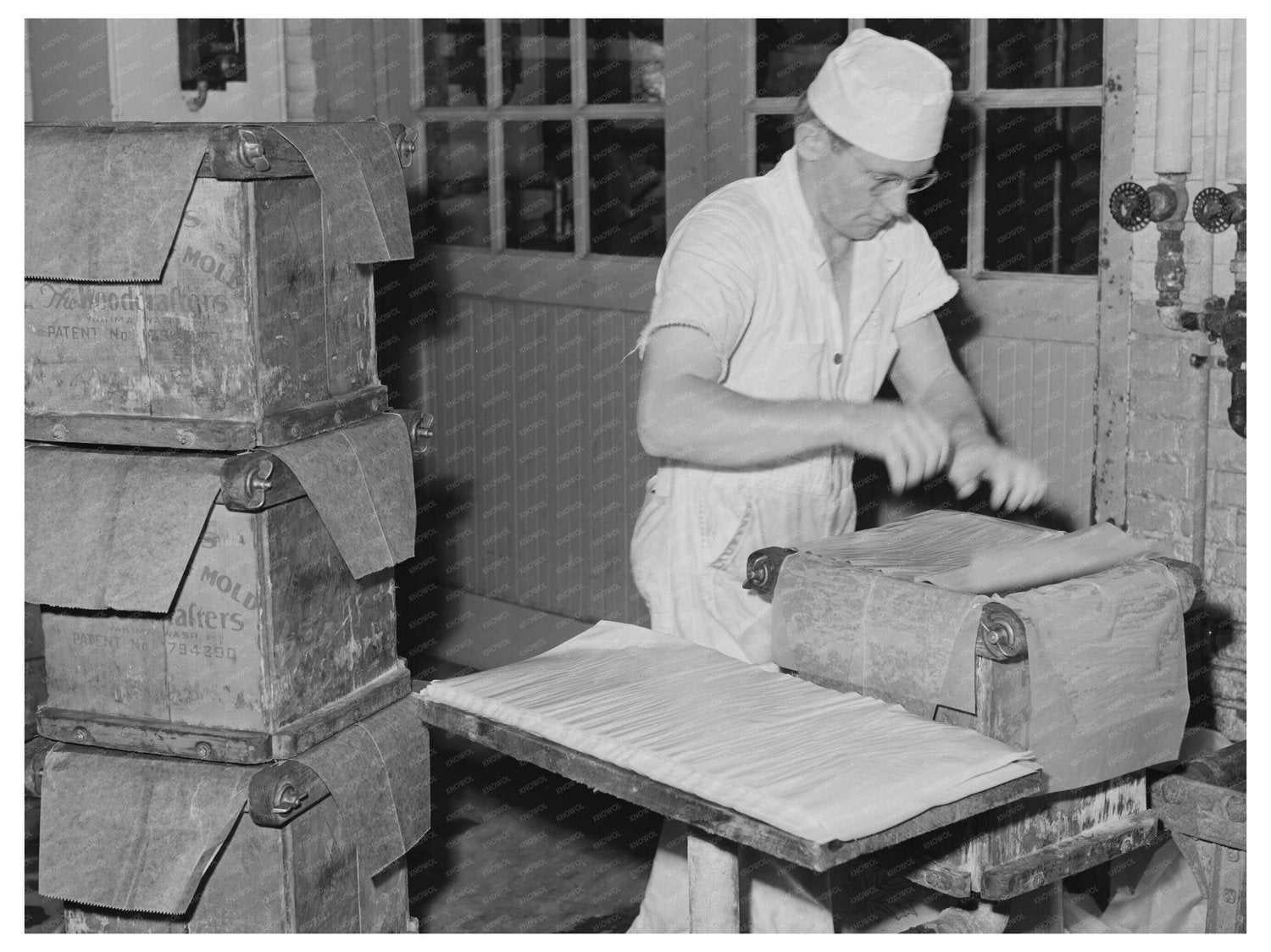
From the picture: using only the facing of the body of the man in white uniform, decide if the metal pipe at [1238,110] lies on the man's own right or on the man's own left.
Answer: on the man's own left

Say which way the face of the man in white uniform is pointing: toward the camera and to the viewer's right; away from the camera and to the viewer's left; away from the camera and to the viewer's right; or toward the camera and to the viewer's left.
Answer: toward the camera and to the viewer's right

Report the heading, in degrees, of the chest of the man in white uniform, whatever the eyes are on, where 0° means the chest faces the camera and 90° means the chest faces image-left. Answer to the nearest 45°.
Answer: approximately 315°

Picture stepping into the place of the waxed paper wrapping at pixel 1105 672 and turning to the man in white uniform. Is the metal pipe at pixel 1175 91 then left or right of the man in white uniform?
right

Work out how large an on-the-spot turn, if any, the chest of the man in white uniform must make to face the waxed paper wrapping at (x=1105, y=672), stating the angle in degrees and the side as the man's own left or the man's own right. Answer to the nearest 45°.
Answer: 0° — they already face it

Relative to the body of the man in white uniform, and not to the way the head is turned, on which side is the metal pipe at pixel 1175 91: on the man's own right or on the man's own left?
on the man's own left

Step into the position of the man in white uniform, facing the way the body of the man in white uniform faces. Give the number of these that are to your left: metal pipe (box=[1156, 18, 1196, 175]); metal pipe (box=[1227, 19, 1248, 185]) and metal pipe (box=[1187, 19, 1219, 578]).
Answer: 3

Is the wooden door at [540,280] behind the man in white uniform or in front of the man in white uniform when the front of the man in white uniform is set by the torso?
behind
